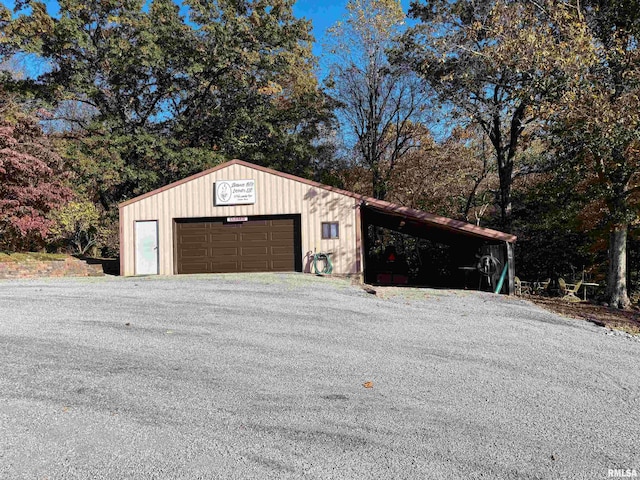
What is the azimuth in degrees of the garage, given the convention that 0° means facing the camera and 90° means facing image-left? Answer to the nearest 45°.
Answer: approximately 0°

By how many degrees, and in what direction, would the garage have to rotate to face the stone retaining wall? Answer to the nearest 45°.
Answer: approximately 90° to its right

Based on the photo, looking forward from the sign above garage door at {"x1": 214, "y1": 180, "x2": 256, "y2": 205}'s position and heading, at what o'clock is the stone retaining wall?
The stone retaining wall is roughly at 3 o'clock from the sign above garage door.

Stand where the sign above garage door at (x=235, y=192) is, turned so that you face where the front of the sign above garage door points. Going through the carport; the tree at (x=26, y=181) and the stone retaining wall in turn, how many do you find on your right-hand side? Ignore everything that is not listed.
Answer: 2

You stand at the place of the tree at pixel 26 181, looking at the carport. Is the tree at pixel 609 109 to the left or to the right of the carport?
right

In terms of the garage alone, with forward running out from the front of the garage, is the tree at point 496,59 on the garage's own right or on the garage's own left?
on the garage's own left

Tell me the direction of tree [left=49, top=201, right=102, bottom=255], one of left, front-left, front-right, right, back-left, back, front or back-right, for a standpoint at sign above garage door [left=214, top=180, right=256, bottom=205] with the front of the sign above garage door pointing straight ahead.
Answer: back-right

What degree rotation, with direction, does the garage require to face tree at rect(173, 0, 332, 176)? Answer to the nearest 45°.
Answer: approximately 180°
